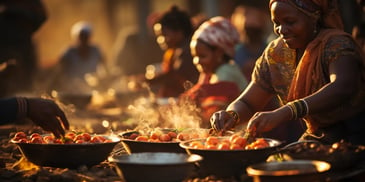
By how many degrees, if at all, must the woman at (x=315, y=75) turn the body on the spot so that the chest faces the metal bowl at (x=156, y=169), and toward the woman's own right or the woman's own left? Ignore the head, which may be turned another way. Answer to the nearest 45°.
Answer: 0° — they already face it

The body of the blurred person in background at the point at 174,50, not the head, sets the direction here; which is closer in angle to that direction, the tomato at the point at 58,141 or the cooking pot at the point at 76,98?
the tomato

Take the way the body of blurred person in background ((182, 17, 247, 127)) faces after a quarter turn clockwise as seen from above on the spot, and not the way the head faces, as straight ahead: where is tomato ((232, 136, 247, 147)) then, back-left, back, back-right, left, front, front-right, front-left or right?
back-left

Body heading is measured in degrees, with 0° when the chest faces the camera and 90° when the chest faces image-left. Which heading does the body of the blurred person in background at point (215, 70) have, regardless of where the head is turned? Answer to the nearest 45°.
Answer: approximately 45°

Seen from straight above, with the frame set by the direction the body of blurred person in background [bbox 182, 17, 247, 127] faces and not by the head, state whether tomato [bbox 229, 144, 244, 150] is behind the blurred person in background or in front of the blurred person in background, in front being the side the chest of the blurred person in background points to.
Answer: in front

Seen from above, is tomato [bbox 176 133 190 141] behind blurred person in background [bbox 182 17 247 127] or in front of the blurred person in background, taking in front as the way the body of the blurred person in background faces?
in front

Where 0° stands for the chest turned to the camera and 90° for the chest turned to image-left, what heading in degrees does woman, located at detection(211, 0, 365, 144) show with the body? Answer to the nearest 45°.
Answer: approximately 45°

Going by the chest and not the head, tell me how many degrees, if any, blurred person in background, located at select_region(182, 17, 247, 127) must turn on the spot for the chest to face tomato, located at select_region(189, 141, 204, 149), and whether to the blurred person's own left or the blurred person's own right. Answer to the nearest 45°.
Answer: approximately 45° to the blurred person's own left
